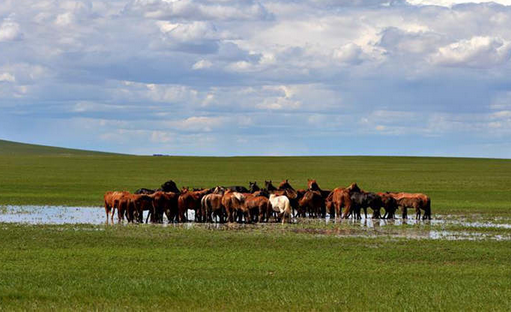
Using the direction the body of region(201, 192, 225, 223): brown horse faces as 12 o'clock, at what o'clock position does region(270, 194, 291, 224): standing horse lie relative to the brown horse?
The standing horse is roughly at 2 o'clock from the brown horse.

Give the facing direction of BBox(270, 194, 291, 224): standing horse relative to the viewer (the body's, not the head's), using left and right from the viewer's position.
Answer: facing away from the viewer and to the left of the viewer
